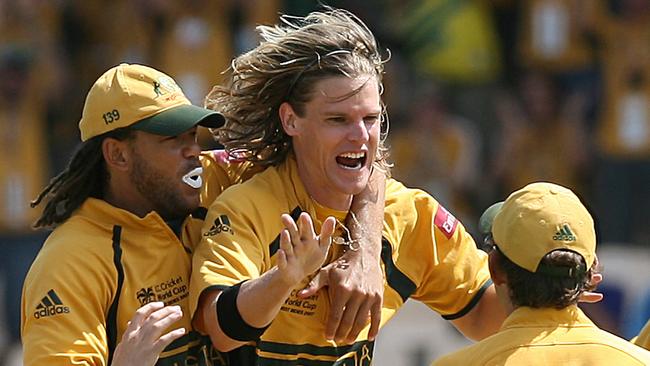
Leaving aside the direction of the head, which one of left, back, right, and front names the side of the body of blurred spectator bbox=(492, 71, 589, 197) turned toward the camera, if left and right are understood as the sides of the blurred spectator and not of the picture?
front

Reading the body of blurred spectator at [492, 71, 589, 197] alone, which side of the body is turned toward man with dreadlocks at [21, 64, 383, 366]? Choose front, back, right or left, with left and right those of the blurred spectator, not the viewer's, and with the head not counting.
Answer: front

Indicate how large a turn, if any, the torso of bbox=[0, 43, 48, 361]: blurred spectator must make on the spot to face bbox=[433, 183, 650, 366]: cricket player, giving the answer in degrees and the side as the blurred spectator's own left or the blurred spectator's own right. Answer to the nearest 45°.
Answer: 0° — they already face them

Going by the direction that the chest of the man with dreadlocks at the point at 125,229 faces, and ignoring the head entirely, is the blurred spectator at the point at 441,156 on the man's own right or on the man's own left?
on the man's own left

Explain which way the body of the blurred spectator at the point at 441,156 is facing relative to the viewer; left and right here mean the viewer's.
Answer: facing the viewer

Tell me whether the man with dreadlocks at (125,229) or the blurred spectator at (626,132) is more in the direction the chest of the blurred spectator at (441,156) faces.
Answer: the man with dreadlocks

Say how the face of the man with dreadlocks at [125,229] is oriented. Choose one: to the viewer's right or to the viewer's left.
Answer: to the viewer's right

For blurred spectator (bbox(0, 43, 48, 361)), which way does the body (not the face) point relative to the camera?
toward the camera

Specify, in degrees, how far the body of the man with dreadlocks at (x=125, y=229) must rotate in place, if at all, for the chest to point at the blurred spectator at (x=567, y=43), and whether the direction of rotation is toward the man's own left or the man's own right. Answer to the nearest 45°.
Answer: approximately 90° to the man's own left

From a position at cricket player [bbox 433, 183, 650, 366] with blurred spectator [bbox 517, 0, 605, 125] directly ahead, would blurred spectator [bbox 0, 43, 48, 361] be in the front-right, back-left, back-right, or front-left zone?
front-left
